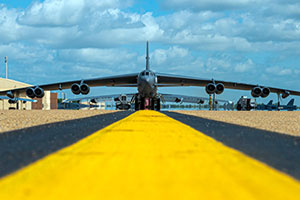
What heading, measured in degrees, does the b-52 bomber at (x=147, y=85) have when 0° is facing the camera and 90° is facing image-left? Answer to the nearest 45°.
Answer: approximately 0°
